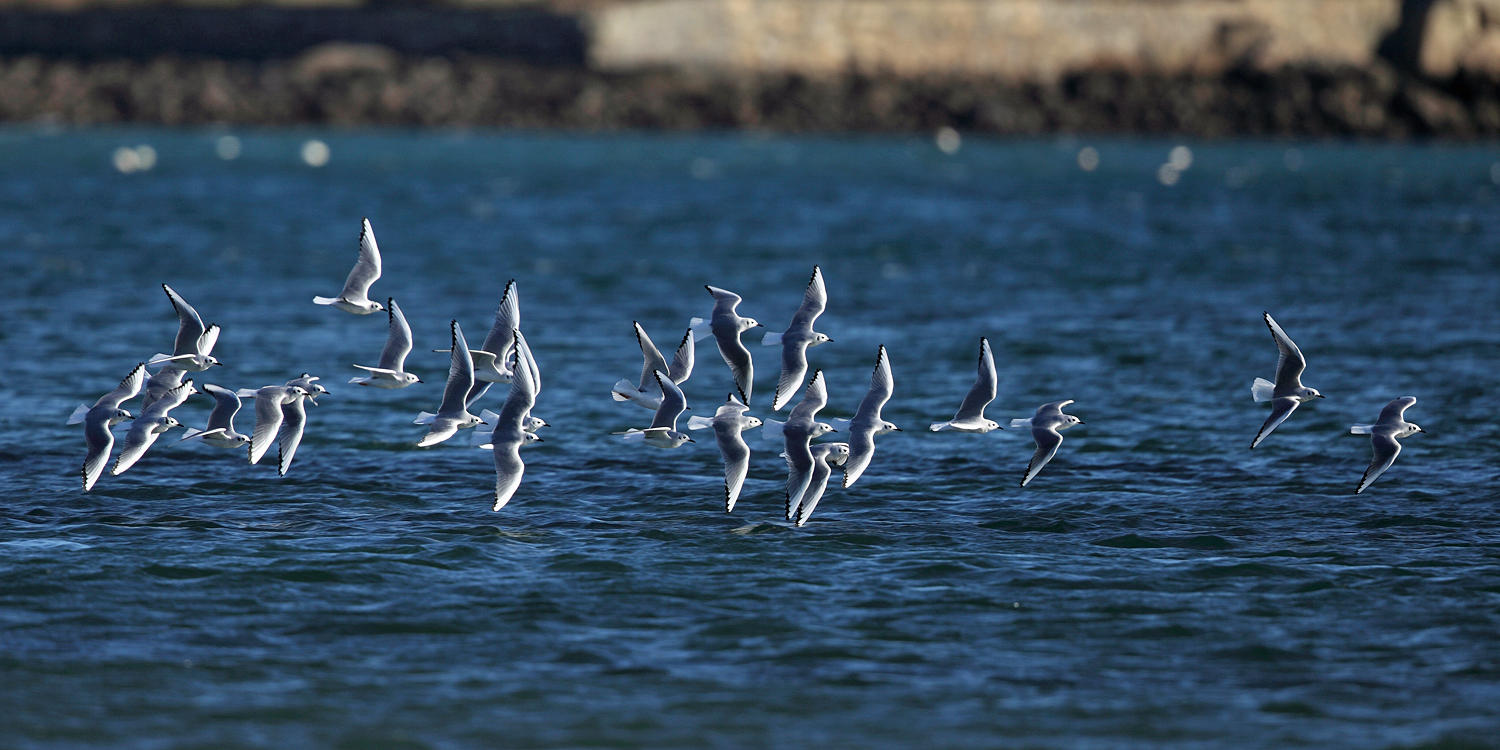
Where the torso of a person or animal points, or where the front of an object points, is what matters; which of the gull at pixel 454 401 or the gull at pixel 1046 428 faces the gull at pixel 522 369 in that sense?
the gull at pixel 454 401

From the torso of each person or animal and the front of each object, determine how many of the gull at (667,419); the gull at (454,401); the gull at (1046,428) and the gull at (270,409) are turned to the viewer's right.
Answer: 4

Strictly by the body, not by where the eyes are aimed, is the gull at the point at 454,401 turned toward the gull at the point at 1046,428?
yes

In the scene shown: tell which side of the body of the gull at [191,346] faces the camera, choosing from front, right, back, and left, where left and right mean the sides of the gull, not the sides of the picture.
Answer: right

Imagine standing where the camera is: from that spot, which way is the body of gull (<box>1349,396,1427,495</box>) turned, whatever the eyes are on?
to the viewer's right

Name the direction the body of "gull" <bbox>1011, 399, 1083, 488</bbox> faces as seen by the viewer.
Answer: to the viewer's right

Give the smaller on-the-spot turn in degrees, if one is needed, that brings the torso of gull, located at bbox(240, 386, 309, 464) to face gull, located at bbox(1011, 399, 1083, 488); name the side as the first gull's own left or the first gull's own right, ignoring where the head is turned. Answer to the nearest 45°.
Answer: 0° — it already faces it

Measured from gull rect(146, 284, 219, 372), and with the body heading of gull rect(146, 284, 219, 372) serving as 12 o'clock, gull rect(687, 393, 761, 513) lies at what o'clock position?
gull rect(687, 393, 761, 513) is roughly at 1 o'clock from gull rect(146, 284, 219, 372).

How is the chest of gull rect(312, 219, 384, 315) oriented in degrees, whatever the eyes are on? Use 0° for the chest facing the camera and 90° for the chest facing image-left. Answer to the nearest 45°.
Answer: approximately 270°

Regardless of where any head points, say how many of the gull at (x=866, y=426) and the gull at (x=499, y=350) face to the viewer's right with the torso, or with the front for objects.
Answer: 2

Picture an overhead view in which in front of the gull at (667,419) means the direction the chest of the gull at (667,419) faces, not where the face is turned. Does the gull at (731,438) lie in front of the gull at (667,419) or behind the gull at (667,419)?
in front

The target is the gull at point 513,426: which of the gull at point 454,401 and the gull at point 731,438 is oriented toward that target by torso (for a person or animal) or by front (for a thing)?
the gull at point 454,401

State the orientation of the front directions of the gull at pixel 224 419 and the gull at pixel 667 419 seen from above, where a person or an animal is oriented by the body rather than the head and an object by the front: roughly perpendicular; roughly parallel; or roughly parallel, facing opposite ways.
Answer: roughly parallel

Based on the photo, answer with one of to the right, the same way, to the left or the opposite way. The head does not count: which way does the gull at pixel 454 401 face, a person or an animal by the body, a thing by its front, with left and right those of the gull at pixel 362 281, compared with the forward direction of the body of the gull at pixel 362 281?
the same way

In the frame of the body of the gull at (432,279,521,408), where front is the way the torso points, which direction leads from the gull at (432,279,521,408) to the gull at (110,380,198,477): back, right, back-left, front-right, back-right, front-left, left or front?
back

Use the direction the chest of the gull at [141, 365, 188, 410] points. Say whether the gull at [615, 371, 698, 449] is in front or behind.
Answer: in front

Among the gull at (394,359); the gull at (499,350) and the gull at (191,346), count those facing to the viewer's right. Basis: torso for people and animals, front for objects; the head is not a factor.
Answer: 3

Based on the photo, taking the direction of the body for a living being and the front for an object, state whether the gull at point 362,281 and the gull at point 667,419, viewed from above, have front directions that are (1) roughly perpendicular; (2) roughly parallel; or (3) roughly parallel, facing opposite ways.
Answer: roughly parallel

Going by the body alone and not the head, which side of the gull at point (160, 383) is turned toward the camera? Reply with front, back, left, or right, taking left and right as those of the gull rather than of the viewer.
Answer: right
